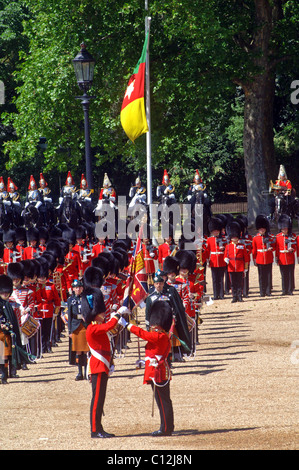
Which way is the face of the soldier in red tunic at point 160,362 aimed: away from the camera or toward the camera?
away from the camera

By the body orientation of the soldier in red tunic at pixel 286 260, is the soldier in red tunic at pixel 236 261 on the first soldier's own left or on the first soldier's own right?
on the first soldier's own right

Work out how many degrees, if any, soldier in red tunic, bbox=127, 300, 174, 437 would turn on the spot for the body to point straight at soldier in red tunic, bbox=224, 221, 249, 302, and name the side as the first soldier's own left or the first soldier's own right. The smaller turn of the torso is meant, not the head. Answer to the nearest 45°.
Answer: approximately 90° to the first soldier's own right

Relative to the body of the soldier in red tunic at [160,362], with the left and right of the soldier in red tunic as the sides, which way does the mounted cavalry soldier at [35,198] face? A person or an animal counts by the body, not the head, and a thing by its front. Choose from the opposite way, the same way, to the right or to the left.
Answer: to the left

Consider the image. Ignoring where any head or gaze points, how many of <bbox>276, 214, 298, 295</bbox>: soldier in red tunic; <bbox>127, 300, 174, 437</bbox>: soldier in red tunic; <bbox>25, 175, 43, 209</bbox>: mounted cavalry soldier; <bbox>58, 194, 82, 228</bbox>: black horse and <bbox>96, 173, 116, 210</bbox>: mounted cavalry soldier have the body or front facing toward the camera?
4

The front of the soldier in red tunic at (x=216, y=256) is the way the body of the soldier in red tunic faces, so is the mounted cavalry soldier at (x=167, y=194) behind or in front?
behind

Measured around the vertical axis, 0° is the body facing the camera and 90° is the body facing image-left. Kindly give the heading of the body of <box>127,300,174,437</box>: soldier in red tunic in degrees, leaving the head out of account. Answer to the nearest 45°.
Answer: approximately 90°

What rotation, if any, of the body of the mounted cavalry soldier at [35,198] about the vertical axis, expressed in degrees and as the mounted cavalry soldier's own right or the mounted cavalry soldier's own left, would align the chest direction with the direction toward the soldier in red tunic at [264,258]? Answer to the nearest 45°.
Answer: approximately 45° to the mounted cavalry soldier's own left

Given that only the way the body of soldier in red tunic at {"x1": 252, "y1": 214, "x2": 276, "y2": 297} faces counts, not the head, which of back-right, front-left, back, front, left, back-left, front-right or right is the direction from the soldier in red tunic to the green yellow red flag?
back-right

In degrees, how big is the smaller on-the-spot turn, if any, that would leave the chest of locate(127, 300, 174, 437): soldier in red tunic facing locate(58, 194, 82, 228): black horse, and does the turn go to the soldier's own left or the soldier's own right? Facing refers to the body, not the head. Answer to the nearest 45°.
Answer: approximately 90° to the soldier's own right

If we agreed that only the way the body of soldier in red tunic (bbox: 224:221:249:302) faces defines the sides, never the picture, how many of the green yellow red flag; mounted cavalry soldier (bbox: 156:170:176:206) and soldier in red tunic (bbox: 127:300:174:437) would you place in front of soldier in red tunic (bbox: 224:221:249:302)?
1

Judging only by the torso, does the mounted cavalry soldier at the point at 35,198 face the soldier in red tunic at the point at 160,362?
yes

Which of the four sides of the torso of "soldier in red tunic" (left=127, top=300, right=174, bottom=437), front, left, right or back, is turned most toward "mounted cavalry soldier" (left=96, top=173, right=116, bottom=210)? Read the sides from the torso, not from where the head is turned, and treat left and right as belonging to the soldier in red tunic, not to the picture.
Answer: right

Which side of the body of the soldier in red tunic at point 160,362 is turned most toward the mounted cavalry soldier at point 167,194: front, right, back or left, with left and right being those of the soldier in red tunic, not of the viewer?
right

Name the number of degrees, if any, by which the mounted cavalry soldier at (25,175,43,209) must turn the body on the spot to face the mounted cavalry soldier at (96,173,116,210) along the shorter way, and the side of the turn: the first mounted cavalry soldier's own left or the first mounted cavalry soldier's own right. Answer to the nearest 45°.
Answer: approximately 45° to the first mounted cavalry soldier's own left

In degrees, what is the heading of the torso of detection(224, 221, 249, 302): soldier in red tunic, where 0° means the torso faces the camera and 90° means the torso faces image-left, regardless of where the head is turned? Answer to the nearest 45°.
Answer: approximately 0°
